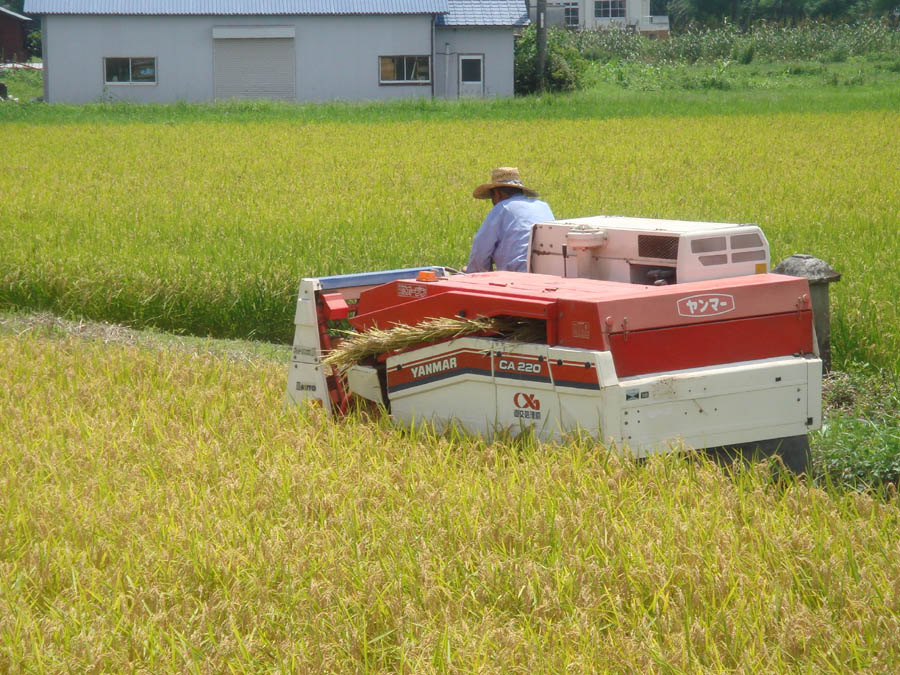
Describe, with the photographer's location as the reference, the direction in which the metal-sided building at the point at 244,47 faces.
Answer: facing the viewer

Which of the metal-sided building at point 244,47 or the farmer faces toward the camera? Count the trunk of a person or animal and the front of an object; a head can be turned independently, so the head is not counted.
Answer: the metal-sided building

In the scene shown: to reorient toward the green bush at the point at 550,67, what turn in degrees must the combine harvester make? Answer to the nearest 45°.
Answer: approximately 45° to its right

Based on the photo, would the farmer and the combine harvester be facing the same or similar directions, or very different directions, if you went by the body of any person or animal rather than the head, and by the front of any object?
same or similar directions

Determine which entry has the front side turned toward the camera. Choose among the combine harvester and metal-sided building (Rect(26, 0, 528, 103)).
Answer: the metal-sided building

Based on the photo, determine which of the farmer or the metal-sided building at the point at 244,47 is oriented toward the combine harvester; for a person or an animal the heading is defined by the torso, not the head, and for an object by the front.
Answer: the metal-sided building

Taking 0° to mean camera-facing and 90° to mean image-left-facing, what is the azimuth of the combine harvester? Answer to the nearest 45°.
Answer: approximately 135°

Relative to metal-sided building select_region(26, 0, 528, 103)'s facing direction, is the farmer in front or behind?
in front

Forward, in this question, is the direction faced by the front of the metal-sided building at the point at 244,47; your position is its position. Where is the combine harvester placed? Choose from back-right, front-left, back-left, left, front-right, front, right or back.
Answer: front

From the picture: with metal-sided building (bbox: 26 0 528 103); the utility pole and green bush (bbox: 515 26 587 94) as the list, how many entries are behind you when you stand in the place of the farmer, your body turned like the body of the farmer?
0

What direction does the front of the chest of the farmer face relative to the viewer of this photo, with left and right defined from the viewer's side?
facing away from the viewer and to the left of the viewer

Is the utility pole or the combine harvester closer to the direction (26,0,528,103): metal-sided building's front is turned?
the combine harvester

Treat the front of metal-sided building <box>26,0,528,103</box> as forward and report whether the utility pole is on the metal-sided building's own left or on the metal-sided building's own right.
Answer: on the metal-sided building's own left
